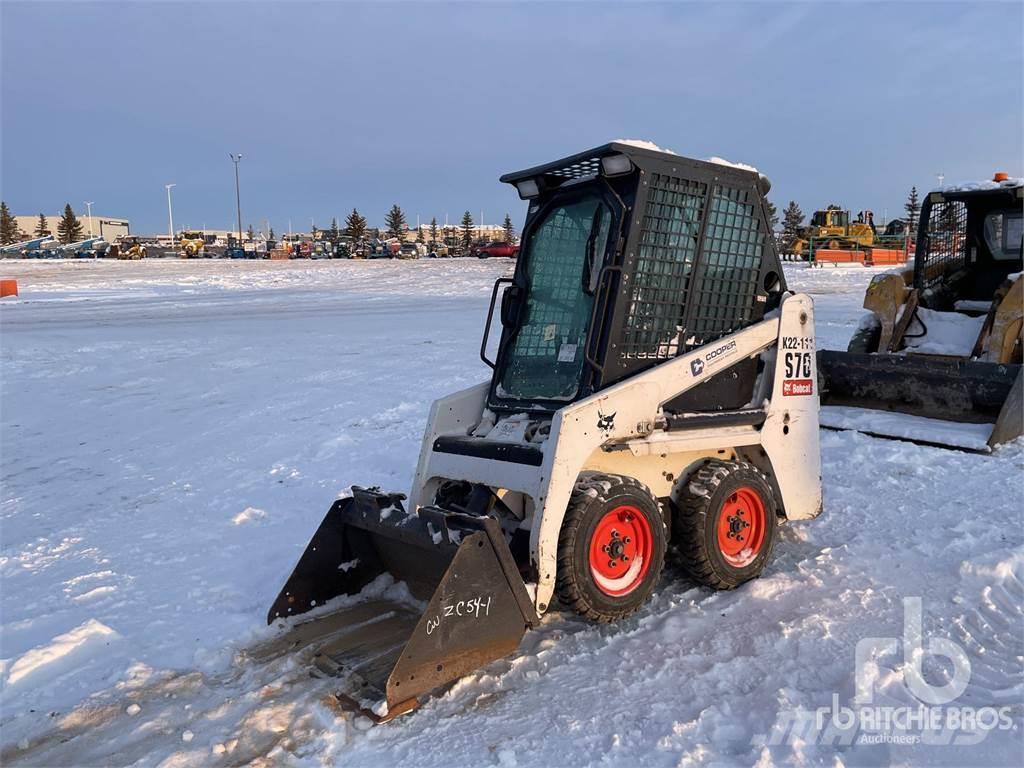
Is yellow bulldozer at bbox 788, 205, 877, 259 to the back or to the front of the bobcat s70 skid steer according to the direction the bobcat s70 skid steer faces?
to the back

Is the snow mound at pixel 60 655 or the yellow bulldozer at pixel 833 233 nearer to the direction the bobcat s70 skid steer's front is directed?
the snow mound

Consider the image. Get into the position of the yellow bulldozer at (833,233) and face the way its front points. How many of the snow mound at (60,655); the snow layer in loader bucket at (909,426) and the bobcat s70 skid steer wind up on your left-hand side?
3

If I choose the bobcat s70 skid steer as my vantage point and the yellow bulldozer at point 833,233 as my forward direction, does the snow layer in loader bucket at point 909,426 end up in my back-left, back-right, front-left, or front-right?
front-right

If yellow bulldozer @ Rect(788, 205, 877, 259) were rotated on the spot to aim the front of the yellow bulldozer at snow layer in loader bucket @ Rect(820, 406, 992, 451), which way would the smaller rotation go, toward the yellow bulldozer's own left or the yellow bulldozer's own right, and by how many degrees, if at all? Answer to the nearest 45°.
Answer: approximately 90° to the yellow bulldozer's own left

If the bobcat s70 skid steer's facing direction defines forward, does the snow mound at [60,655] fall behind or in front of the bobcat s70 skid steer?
in front

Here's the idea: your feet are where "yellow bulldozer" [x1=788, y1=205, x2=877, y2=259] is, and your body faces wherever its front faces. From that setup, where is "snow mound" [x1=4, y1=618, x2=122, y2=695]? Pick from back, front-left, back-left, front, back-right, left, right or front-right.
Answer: left

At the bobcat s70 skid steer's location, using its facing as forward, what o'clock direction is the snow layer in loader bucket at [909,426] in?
The snow layer in loader bucket is roughly at 6 o'clock from the bobcat s70 skid steer.

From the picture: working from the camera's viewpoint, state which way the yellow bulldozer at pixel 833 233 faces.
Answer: facing to the left of the viewer

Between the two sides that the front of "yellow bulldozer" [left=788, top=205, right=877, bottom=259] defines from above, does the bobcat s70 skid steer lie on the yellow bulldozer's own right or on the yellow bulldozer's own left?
on the yellow bulldozer's own left

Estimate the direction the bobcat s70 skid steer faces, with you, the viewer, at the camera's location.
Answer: facing the viewer and to the left of the viewer

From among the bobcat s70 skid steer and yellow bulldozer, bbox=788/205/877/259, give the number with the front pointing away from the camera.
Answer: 0
